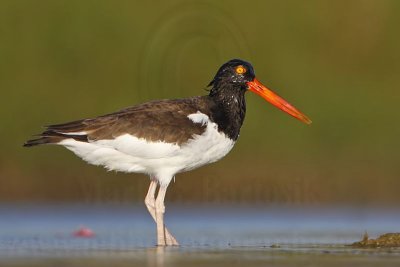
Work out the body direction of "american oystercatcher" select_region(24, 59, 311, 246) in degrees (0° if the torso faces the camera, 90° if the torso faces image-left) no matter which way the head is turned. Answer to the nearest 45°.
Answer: approximately 270°
